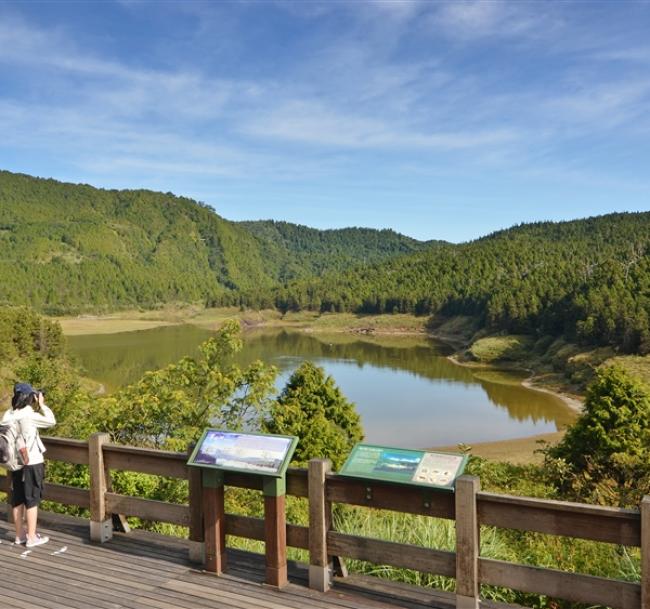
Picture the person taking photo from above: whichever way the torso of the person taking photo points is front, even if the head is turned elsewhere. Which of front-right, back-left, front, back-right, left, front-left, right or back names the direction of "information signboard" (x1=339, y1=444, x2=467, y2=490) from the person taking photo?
right
